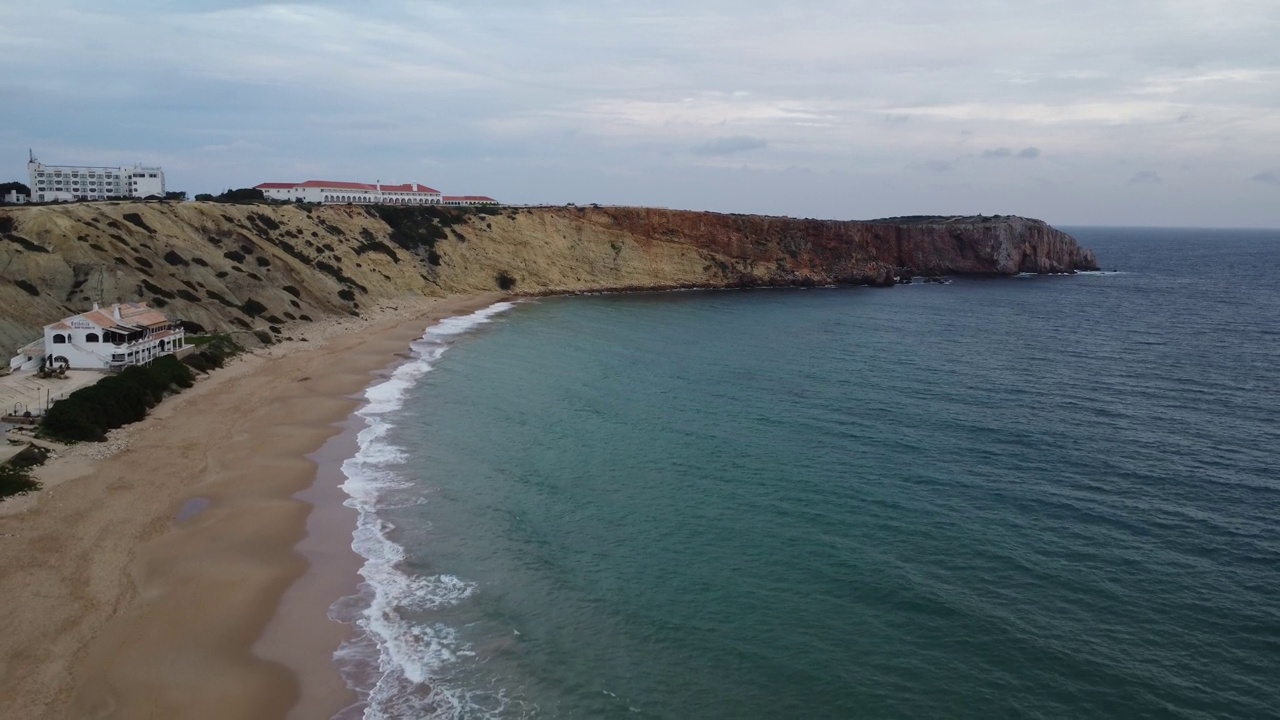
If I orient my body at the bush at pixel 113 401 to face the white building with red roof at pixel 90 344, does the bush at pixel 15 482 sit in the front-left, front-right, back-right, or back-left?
back-left

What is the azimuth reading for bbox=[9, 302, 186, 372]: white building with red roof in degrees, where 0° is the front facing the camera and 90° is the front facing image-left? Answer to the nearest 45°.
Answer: approximately 315°

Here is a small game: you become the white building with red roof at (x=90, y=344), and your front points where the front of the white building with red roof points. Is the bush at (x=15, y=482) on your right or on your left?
on your right
